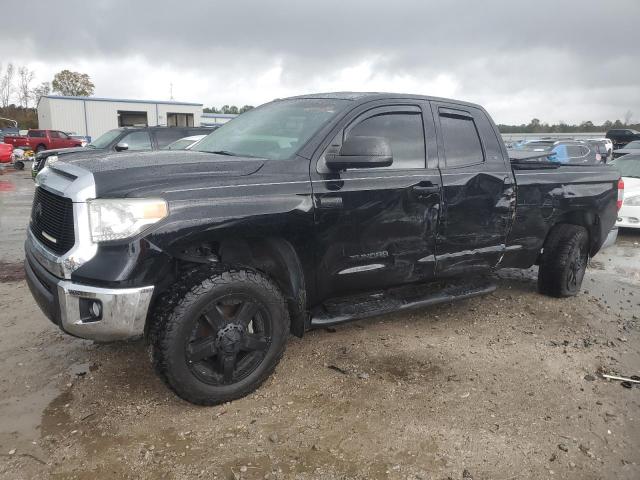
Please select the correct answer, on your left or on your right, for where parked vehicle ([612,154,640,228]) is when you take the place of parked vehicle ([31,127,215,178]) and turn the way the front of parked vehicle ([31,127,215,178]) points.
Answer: on your left

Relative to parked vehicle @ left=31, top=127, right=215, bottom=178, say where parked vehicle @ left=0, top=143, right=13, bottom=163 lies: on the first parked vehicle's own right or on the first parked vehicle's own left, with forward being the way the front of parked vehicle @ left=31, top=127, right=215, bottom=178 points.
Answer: on the first parked vehicle's own right

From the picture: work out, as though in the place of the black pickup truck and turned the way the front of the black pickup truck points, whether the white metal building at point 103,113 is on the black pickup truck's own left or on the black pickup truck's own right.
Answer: on the black pickup truck's own right

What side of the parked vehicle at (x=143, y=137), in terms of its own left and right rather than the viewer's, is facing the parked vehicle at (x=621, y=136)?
back

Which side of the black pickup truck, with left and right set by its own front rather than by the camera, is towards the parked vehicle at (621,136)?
back

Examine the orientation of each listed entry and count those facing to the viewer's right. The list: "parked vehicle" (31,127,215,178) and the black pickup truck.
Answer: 0

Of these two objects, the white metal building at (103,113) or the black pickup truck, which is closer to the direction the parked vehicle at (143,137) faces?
the black pickup truck

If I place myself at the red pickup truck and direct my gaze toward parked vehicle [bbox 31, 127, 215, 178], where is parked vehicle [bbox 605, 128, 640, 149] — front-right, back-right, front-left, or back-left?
front-left

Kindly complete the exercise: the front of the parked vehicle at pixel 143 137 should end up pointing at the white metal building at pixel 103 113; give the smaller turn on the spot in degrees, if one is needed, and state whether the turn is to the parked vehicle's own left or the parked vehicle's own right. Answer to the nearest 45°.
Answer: approximately 135° to the parked vehicle's own right

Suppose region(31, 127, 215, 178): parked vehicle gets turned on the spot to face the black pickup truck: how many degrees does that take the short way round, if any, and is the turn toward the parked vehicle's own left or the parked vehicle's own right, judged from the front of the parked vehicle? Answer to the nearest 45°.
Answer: approximately 45° to the parked vehicle's own left

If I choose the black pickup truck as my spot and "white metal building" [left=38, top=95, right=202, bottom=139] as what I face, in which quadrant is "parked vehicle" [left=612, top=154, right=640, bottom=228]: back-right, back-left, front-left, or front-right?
front-right

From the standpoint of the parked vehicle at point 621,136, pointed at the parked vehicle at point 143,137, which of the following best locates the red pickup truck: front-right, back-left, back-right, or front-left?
front-right

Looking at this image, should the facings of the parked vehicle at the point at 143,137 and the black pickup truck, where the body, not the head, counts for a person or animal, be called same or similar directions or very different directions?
same or similar directions

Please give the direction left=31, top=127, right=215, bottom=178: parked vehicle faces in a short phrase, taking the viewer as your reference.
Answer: facing the viewer and to the left of the viewer
